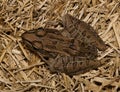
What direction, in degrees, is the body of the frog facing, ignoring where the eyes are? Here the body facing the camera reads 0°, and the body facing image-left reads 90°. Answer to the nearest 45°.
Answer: approximately 90°
